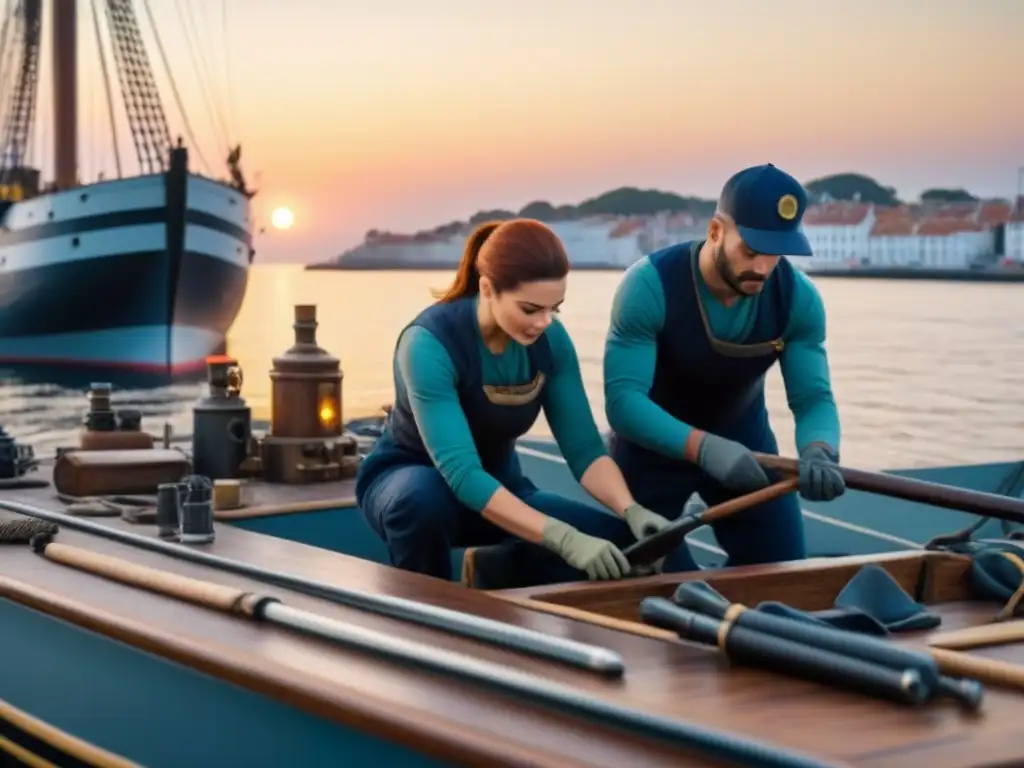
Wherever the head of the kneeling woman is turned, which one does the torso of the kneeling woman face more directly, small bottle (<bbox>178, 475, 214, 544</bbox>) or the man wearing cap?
the man wearing cap

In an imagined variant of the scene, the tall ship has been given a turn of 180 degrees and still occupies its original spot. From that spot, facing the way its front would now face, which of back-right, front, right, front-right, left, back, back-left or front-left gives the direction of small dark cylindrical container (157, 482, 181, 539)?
back-left

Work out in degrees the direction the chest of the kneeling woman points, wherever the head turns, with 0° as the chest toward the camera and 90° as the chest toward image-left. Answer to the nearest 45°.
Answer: approximately 315°

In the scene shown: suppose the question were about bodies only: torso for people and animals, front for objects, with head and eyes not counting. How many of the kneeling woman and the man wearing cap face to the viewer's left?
0

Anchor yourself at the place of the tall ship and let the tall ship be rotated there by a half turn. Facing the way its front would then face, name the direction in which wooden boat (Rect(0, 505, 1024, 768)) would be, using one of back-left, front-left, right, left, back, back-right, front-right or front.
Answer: back-left

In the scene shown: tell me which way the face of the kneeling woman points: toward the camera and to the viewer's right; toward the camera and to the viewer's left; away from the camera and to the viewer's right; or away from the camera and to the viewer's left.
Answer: toward the camera and to the viewer's right

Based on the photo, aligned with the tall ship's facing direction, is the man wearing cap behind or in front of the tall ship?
in front

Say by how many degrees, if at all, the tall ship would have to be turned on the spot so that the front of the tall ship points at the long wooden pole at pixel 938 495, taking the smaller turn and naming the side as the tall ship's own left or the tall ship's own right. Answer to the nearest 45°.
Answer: approximately 45° to the tall ship's own right
